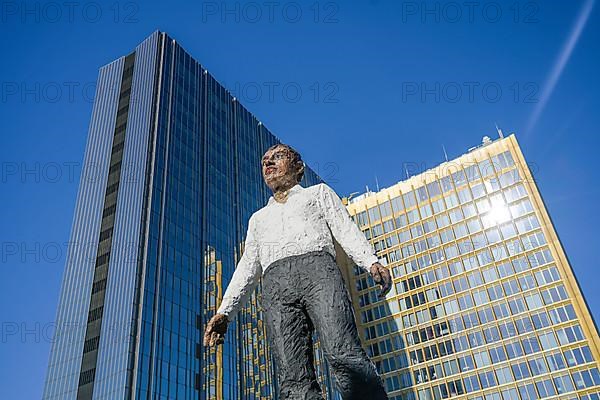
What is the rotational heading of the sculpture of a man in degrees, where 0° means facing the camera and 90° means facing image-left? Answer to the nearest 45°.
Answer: approximately 0°

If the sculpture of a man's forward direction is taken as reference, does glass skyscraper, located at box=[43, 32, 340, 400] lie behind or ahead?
behind
